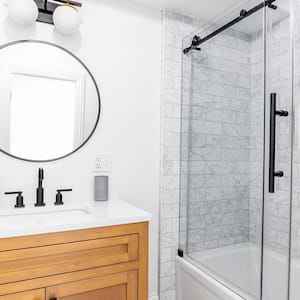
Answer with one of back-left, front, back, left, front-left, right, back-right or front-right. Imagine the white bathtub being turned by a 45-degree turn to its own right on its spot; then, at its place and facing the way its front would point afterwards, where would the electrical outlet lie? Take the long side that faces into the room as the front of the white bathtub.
front

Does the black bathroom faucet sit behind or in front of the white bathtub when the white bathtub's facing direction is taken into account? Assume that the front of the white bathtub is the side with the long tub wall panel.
in front

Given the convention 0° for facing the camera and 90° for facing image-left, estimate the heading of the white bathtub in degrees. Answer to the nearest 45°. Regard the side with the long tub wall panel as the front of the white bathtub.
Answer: approximately 45°
